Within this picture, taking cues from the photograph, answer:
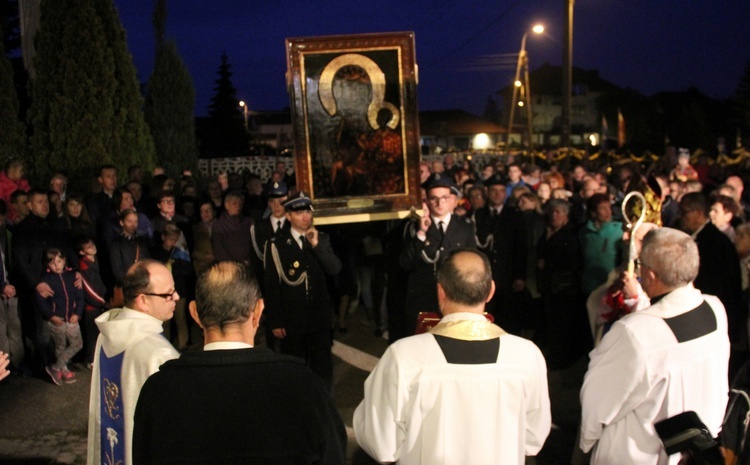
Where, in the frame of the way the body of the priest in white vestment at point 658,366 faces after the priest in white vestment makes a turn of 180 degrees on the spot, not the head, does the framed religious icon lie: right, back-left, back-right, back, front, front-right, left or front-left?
back

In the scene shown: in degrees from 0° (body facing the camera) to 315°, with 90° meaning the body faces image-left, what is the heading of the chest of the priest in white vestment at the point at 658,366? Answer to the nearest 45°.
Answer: approximately 135°

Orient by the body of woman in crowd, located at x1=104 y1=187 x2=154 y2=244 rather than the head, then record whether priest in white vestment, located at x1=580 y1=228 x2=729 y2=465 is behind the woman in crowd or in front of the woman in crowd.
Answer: in front

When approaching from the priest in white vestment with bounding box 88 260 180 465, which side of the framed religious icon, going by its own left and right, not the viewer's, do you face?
front

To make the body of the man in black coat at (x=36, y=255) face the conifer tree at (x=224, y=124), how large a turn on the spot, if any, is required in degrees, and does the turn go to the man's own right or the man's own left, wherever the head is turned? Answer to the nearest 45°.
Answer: approximately 135° to the man's own left

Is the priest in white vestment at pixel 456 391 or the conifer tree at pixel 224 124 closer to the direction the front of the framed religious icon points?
the priest in white vestment

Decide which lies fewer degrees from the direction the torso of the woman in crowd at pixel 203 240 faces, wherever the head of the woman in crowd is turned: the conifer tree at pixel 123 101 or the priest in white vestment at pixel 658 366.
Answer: the priest in white vestment

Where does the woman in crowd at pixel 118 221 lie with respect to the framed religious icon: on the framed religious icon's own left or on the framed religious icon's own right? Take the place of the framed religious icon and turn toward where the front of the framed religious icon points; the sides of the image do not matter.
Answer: on the framed religious icon's own right

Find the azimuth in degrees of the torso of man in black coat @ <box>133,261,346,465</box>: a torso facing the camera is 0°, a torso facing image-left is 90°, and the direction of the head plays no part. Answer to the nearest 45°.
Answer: approximately 180°

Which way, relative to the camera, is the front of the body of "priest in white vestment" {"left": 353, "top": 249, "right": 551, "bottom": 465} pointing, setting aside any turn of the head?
away from the camera

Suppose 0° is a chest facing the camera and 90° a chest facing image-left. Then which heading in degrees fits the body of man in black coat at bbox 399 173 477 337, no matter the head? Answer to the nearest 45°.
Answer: approximately 0°

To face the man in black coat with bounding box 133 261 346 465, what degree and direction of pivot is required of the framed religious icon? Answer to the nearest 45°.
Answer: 0° — it already faces them

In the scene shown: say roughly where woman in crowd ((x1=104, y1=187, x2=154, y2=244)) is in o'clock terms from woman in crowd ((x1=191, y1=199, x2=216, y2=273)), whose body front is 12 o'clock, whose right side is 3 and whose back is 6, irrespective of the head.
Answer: woman in crowd ((x1=104, y1=187, x2=154, y2=244)) is roughly at 4 o'clock from woman in crowd ((x1=191, y1=199, x2=216, y2=273)).

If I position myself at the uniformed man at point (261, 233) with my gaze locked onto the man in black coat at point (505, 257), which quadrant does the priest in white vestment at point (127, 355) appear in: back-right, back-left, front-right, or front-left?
back-right

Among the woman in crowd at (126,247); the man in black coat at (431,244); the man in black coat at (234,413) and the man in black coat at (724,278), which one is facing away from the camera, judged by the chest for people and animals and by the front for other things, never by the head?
the man in black coat at (234,413)

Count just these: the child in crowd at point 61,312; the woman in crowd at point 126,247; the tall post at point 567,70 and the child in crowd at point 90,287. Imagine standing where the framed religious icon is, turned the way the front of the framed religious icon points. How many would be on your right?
3

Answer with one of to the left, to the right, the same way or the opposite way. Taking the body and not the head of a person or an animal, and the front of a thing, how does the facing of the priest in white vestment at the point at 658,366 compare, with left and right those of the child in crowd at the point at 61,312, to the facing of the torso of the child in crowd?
the opposite way
